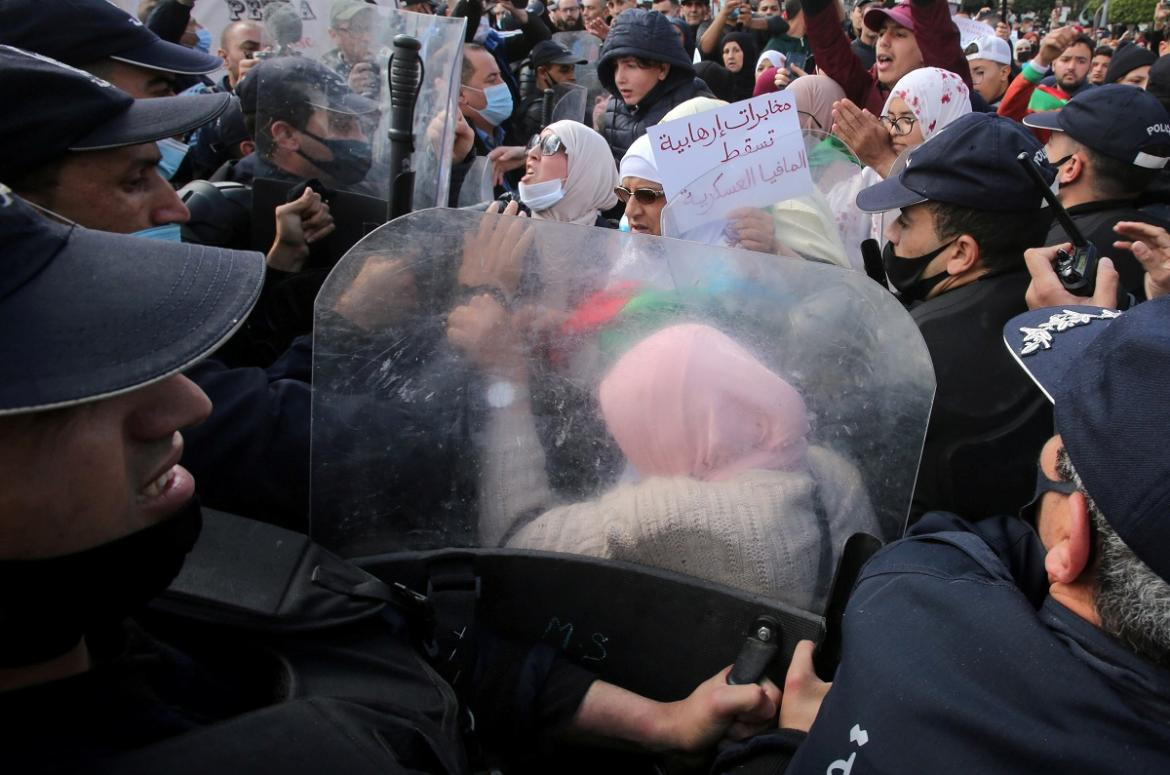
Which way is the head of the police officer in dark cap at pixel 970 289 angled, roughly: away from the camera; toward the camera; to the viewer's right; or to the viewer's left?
to the viewer's left

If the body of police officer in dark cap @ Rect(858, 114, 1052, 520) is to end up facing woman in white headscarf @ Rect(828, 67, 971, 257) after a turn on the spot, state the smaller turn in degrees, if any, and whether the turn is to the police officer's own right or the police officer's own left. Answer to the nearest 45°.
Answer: approximately 90° to the police officer's own right

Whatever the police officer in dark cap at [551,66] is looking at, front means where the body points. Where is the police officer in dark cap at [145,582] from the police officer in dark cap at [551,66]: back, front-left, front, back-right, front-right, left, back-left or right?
right

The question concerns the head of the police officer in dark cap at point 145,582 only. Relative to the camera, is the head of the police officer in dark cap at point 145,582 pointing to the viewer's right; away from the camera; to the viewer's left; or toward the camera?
to the viewer's right

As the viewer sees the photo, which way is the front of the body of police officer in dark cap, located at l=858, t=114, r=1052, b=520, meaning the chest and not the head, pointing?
to the viewer's left

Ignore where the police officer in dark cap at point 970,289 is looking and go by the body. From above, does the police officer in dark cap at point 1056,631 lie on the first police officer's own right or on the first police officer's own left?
on the first police officer's own left

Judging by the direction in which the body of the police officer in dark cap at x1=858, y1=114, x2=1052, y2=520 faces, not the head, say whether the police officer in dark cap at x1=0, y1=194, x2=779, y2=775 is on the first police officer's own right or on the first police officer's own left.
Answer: on the first police officer's own left

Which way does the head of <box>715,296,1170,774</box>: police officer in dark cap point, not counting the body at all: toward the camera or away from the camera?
away from the camera
